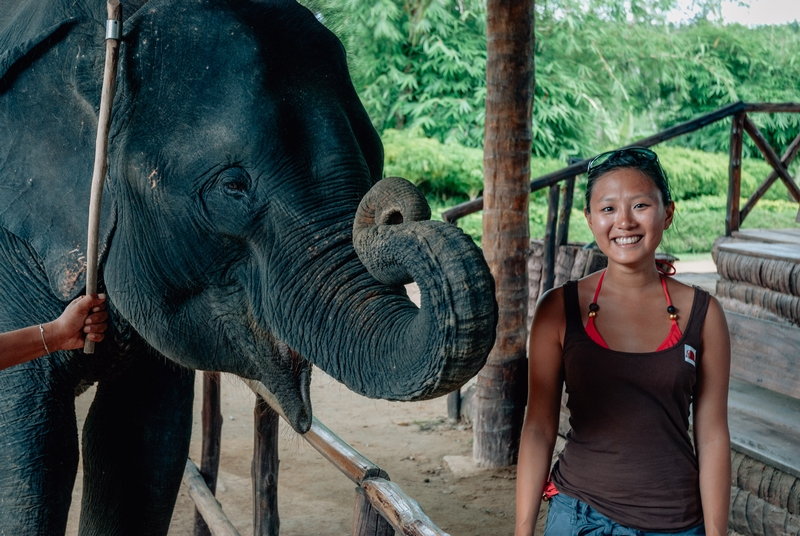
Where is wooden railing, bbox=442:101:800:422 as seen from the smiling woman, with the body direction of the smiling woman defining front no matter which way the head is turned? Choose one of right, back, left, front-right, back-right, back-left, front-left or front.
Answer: back

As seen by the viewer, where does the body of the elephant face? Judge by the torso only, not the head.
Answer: to the viewer's right

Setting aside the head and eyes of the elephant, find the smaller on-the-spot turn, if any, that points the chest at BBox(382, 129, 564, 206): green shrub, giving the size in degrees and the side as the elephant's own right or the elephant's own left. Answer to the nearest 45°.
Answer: approximately 90° to the elephant's own left

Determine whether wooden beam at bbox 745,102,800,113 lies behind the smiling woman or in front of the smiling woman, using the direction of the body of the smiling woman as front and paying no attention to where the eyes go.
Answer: behind

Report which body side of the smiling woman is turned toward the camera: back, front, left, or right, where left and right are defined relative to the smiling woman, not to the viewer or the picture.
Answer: front

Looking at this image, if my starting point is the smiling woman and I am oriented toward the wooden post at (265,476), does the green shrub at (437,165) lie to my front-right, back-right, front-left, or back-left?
front-right

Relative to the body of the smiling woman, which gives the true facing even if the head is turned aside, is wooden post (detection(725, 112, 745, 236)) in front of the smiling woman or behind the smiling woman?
behind

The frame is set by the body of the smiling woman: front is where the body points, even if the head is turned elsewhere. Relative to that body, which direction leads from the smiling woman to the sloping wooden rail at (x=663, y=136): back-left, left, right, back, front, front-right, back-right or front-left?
back

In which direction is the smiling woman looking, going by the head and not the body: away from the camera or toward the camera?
toward the camera

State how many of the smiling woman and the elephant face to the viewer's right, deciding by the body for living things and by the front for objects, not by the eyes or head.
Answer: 1

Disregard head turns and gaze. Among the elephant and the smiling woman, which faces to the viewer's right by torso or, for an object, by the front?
the elephant
